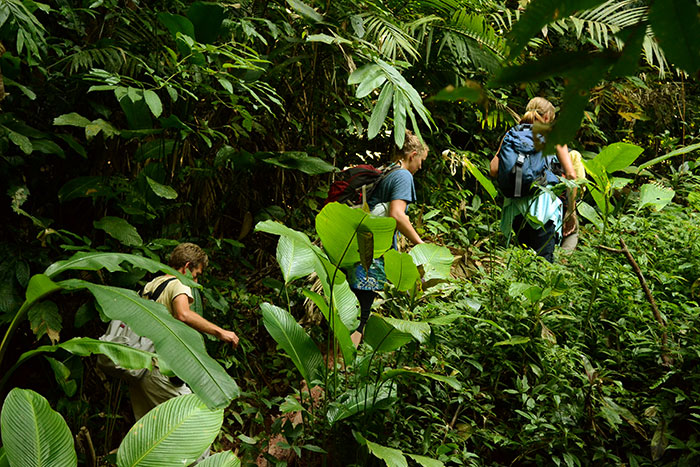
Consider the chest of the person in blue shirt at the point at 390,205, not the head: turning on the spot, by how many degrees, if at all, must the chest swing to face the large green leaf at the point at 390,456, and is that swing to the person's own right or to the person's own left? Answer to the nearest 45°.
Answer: approximately 90° to the person's own right

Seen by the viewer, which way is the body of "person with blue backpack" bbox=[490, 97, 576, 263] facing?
away from the camera

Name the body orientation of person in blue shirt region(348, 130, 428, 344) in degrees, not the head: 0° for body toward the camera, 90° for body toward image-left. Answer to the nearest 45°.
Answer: approximately 270°

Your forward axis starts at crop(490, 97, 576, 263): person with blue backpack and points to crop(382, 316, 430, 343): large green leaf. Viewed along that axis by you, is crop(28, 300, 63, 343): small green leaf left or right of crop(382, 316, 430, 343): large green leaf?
right

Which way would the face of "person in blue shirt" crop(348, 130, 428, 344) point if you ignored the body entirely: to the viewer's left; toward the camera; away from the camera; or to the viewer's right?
to the viewer's right

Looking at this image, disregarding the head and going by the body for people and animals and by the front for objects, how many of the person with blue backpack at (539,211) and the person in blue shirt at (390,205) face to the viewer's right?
1

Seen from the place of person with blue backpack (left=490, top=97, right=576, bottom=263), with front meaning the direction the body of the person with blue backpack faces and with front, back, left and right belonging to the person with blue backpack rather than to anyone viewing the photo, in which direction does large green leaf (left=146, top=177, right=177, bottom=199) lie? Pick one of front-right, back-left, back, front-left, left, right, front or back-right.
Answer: back-left

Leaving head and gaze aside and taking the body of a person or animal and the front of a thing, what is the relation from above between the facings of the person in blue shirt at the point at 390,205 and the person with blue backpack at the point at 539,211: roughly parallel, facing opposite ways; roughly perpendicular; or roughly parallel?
roughly perpendicular

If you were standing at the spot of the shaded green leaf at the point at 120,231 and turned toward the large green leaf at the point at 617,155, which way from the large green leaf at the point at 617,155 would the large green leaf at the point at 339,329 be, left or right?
right

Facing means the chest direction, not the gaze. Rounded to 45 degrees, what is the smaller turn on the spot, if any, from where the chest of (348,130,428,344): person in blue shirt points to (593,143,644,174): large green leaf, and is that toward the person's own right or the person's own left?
0° — they already face it

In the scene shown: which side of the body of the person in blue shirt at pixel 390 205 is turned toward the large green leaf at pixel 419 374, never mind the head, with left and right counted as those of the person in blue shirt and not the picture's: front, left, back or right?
right

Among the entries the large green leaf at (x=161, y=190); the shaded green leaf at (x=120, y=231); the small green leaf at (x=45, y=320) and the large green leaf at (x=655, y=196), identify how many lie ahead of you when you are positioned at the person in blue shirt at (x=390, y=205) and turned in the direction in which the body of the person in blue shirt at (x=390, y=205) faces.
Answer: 1

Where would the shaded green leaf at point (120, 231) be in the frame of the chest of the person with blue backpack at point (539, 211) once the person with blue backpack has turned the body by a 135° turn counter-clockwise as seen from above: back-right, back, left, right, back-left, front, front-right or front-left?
front

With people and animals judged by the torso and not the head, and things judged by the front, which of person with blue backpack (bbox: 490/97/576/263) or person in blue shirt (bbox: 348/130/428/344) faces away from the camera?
person with blue backpack (bbox: 490/97/576/263)

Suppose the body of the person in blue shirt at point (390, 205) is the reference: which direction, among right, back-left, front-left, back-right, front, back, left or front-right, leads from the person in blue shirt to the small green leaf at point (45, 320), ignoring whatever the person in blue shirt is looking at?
back-right

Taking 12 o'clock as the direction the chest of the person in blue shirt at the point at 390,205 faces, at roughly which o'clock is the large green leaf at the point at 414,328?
The large green leaf is roughly at 3 o'clock from the person in blue shirt.
